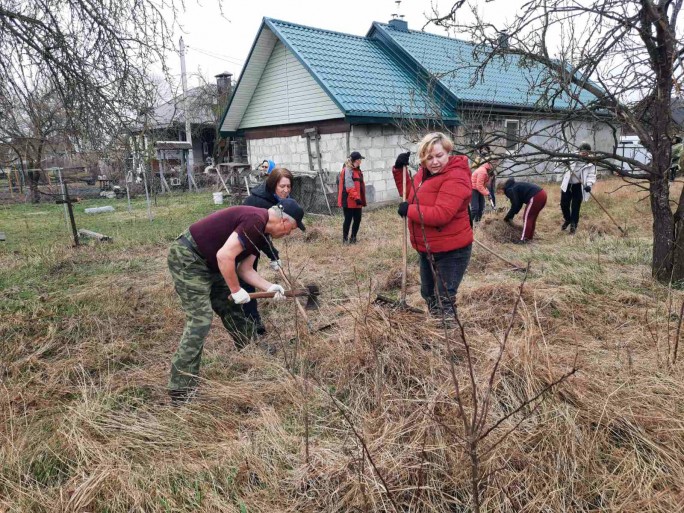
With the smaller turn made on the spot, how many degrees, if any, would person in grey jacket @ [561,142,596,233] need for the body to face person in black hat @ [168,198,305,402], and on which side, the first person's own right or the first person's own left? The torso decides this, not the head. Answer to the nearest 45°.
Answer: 0° — they already face them

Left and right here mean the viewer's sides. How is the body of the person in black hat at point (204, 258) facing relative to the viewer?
facing to the right of the viewer

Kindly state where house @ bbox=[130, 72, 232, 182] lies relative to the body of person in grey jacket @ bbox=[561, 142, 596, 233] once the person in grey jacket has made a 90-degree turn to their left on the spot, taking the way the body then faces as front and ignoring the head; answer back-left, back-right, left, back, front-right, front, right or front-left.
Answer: back-left

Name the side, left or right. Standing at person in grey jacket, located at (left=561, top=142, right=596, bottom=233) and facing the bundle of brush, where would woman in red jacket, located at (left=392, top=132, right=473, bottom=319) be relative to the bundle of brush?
left

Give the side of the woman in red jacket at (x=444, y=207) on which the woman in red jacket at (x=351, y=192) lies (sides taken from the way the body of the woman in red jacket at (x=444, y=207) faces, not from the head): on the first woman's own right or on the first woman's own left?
on the first woman's own right

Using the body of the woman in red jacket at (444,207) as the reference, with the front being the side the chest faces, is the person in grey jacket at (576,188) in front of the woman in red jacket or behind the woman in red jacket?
behind

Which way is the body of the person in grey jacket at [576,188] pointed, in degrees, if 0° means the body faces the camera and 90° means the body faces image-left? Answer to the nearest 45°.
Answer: approximately 0°

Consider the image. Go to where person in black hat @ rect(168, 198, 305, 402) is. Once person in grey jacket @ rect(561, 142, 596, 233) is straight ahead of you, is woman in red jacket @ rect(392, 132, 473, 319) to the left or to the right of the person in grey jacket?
right

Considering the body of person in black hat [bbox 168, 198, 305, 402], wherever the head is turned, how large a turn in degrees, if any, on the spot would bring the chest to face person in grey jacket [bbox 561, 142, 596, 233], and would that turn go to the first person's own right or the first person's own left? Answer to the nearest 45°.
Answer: approximately 45° to the first person's own left

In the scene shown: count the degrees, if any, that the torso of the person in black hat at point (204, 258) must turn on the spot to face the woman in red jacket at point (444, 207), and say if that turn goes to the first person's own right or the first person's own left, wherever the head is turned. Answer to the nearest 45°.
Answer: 0° — they already face them

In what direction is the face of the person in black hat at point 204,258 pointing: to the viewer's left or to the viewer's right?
to the viewer's right
